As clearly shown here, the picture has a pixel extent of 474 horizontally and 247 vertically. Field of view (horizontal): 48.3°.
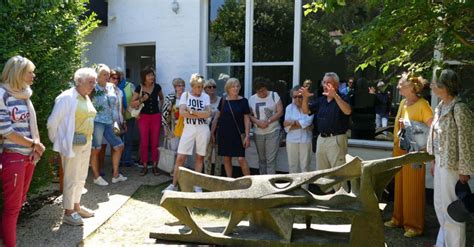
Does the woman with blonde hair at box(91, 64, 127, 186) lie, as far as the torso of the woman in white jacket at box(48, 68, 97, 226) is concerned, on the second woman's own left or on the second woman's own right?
on the second woman's own left

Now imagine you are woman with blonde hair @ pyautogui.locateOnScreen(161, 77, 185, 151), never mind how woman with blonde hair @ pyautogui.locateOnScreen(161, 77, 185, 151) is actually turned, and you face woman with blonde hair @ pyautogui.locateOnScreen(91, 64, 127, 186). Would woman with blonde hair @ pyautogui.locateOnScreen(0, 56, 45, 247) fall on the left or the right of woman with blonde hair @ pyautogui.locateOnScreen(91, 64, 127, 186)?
left

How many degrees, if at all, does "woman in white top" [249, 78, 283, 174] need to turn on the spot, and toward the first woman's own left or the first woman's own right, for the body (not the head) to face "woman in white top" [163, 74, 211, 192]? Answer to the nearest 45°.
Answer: approximately 90° to the first woman's own right

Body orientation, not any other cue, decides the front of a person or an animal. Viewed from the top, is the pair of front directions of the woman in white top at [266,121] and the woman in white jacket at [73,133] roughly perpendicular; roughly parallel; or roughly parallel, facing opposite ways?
roughly perpendicular

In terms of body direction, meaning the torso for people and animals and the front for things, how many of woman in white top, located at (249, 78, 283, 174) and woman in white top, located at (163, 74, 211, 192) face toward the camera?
2

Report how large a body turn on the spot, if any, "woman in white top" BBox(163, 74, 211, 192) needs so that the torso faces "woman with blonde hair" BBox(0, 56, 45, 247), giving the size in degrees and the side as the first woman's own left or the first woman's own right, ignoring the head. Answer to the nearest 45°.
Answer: approximately 45° to the first woman's own right

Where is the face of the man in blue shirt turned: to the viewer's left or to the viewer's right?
to the viewer's left

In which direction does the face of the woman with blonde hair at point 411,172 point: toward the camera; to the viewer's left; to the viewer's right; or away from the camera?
to the viewer's left

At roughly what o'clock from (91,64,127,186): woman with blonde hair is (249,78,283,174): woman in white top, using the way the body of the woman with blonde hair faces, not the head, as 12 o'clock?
The woman in white top is roughly at 11 o'clock from the woman with blonde hair.
